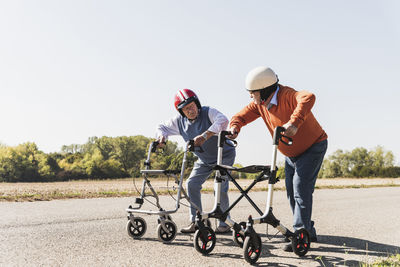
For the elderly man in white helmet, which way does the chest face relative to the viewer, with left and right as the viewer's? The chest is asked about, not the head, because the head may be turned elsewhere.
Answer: facing the viewer and to the left of the viewer

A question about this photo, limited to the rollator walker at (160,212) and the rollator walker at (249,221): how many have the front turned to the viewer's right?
0

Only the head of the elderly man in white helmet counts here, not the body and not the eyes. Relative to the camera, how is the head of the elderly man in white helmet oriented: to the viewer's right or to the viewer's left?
to the viewer's left

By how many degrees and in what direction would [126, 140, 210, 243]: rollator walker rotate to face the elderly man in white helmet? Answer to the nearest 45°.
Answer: approximately 135° to its left
